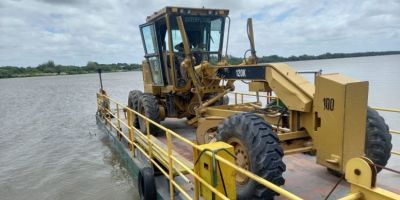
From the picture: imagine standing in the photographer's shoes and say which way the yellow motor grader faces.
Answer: facing the viewer and to the right of the viewer

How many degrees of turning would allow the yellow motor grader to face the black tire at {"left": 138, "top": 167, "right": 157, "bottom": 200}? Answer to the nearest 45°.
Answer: approximately 135° to its right
